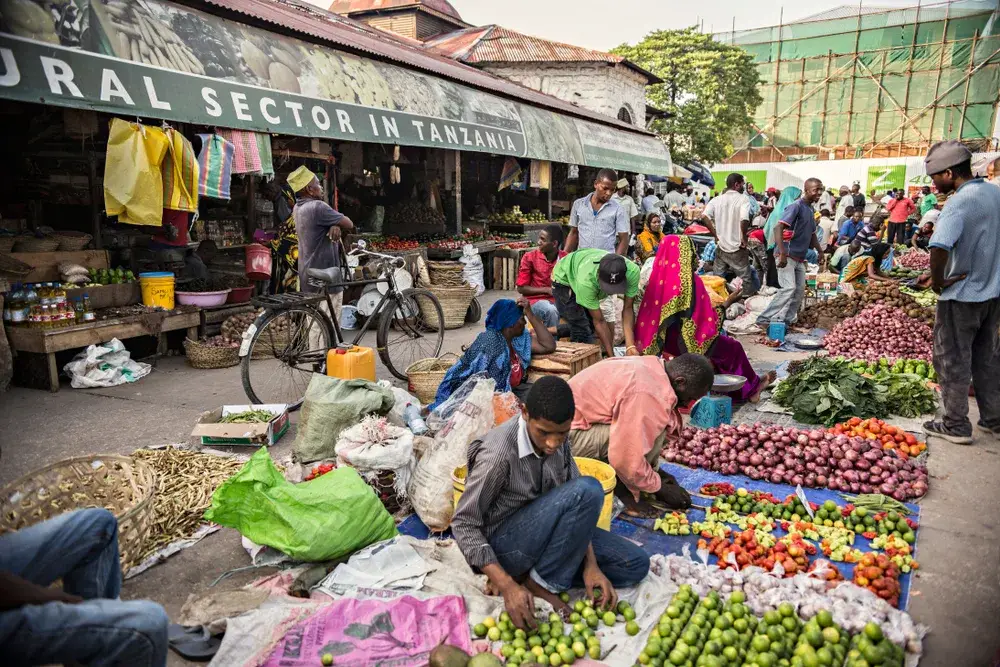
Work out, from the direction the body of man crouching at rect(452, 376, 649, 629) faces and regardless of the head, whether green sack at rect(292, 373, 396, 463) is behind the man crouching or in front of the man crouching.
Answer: behind

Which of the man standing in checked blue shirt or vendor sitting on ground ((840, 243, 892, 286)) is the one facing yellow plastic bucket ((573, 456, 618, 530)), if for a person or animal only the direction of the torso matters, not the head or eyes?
the man standing in checked blue shirt

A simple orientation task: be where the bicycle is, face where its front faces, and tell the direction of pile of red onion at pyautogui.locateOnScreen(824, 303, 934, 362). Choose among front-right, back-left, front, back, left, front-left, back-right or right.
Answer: front-right

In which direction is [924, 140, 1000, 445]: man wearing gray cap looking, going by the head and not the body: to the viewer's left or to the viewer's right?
to the viewer's left

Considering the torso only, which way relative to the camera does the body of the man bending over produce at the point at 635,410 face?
to the viewer's right

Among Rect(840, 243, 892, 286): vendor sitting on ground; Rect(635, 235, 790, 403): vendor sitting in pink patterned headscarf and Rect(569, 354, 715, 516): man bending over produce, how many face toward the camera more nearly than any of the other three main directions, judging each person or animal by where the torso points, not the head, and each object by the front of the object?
0

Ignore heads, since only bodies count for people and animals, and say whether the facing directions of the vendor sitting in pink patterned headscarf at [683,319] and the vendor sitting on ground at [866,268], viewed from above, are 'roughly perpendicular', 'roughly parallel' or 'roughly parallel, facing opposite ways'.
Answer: roughly parallel

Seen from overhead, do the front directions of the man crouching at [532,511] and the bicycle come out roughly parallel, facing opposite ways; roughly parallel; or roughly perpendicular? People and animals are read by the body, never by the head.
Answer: roughly perpendicular

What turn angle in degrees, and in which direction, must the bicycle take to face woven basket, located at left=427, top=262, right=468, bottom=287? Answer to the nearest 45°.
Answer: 0° — it already faces it

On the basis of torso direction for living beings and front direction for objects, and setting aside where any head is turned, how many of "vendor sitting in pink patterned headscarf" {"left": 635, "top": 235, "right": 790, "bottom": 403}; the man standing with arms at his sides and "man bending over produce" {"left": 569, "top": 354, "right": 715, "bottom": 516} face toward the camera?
1

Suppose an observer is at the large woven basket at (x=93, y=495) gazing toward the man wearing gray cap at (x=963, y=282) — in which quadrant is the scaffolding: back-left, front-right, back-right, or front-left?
front-left

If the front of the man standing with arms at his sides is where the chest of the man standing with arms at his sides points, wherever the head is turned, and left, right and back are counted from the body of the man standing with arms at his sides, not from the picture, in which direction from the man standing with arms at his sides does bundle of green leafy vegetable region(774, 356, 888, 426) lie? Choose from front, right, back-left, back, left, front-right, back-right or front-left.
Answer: front-left

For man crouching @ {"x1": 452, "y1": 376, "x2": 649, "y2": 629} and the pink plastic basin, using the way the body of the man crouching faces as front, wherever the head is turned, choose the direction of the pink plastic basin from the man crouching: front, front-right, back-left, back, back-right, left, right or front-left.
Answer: back

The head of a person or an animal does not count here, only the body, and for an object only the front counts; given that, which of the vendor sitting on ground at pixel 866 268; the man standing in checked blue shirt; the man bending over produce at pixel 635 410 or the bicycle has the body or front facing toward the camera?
the man standing in checked blue shirt
